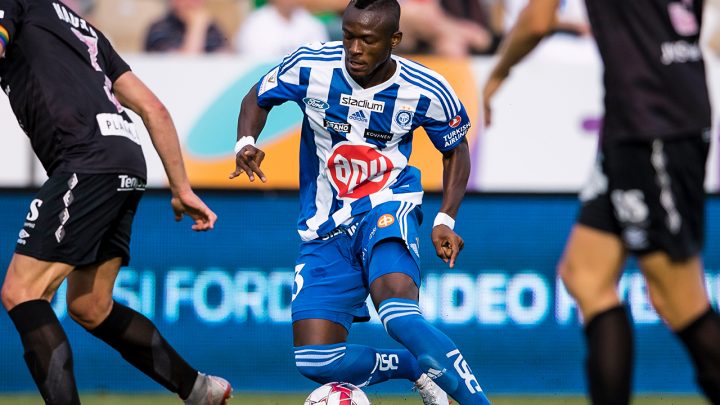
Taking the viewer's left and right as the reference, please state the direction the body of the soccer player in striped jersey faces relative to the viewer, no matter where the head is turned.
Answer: facing the viewer

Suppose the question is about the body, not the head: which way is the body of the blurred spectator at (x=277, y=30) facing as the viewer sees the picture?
toward the camera

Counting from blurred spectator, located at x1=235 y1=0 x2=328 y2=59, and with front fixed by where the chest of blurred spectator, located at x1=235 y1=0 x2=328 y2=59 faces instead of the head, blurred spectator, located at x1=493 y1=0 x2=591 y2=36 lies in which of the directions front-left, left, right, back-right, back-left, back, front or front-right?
left

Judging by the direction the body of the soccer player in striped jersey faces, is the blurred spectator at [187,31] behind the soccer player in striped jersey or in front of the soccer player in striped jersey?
behind

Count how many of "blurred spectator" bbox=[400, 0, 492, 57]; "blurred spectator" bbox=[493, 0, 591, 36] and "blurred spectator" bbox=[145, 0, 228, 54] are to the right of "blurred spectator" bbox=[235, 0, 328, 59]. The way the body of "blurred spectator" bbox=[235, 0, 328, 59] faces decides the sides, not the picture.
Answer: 1

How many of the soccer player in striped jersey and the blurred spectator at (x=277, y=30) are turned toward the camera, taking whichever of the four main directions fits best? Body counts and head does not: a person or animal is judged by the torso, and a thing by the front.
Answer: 2

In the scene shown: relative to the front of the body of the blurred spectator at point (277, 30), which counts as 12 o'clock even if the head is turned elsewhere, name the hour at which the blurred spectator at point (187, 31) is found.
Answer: the blurred spectator at point (187, 31) is roughly at 3 o'clock from the blurred spectator at point (277, 30).

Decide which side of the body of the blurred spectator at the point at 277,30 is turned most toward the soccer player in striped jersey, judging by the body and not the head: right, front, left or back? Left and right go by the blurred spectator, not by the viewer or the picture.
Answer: front

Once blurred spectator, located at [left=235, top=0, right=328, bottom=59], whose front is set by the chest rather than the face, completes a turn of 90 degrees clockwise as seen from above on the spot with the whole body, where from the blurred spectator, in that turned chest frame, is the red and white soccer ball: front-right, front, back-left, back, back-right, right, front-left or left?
left
